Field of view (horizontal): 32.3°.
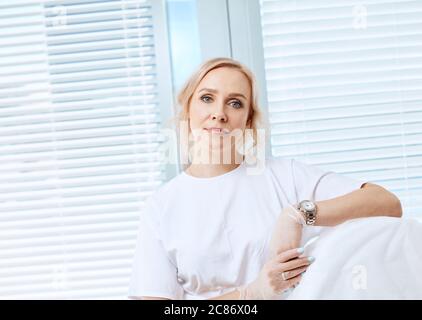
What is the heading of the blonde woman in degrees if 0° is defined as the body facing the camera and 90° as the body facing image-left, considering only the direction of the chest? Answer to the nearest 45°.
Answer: approximately 0°
